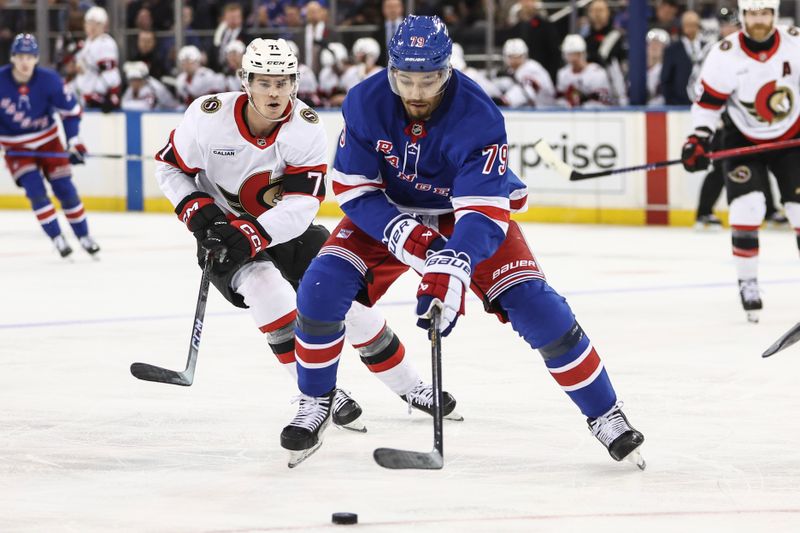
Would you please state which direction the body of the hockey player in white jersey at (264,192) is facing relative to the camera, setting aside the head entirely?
toward the camera

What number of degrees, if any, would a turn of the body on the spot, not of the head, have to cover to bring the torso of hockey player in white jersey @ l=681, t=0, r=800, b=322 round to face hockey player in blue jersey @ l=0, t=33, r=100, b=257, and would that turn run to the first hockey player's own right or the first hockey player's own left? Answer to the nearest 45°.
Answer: approximately 135° to the first hockey player's own right

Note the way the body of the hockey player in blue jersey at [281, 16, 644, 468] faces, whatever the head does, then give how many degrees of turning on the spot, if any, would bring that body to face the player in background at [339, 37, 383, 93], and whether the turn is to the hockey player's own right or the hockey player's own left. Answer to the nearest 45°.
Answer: approximately 180°

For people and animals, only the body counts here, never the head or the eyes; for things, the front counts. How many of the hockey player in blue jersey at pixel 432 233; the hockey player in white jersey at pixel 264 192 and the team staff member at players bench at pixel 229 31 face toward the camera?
3

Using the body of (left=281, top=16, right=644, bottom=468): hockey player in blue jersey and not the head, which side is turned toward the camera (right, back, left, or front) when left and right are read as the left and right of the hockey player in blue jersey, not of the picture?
front

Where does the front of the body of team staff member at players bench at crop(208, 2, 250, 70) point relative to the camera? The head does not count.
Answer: toward the camera

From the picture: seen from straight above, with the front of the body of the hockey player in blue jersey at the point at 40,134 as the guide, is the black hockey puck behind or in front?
in front
